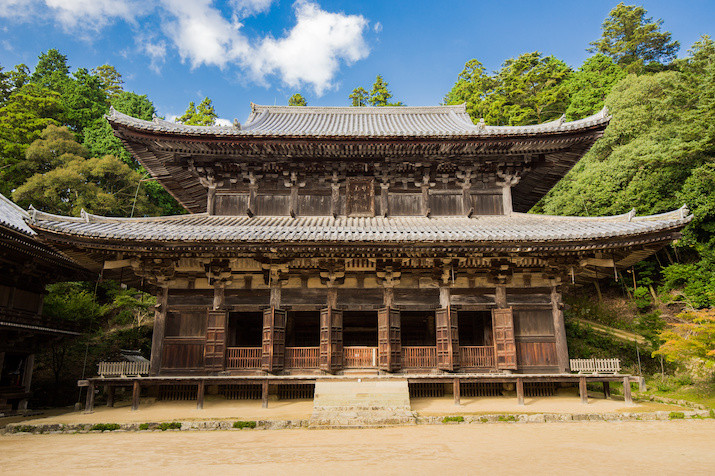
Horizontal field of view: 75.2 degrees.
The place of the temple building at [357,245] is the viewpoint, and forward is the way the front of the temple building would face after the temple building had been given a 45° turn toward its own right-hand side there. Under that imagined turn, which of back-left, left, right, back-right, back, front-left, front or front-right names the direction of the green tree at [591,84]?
back

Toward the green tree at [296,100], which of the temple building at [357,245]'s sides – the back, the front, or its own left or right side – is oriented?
back

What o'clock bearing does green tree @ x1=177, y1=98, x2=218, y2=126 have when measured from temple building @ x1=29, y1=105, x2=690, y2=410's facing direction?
The green tree is roughly at 5 o'clock from the temple building.

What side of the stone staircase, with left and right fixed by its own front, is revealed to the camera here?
front

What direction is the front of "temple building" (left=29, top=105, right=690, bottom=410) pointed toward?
toward the camera

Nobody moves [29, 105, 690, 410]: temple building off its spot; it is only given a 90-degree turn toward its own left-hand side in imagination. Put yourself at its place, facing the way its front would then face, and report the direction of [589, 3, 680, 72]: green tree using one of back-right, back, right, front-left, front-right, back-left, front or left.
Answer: front-left

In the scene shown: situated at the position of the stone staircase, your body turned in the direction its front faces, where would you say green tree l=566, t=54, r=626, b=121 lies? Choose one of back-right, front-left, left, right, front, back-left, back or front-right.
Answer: back-left

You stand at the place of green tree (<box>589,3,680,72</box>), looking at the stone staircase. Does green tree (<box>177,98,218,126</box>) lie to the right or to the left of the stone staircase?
right

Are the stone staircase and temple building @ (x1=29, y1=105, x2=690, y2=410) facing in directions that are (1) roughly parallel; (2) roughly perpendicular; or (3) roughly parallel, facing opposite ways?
roughly parallel

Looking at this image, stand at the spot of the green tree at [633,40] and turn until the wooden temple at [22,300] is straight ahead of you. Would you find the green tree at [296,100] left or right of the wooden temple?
right
